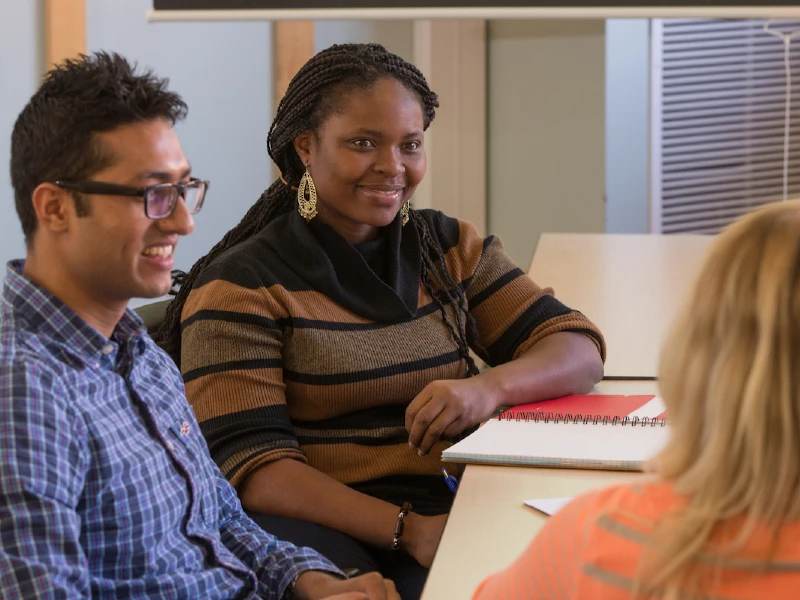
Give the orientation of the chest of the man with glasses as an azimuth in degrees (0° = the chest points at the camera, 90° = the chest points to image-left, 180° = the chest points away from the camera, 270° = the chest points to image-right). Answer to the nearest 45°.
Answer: approximately 315°

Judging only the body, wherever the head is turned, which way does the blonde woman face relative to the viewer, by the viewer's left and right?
facing away from the viewer

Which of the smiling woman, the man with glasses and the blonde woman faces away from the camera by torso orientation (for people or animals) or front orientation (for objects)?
the blonde woman

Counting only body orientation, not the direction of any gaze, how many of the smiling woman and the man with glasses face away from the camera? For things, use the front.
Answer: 0

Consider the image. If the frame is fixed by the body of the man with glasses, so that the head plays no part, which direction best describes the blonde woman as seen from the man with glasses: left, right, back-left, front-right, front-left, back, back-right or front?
front

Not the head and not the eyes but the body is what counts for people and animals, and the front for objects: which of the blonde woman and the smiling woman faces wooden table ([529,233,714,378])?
the blonde woman

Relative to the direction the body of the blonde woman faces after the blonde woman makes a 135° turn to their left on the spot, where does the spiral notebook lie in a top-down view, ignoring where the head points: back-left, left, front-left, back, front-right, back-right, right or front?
back-right

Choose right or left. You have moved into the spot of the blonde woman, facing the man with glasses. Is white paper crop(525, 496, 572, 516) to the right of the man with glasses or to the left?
right

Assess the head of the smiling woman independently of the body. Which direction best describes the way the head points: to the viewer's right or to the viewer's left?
to the viewer's right

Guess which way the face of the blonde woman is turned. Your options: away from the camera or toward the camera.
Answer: away from the camera

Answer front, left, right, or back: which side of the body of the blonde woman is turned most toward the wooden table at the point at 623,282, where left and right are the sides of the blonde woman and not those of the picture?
front

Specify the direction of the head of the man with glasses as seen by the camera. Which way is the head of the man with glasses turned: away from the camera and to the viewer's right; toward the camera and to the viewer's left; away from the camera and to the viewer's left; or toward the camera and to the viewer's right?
toward the camera and to the viewer's right

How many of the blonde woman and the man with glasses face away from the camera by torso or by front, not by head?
1
